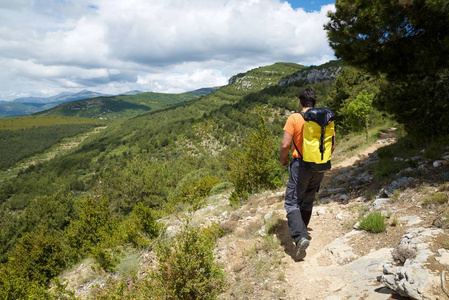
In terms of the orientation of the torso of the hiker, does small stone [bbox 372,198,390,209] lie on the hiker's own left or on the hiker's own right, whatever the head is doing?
on the hiker's own right

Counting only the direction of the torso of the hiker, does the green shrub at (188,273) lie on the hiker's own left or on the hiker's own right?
on the hiker's own left

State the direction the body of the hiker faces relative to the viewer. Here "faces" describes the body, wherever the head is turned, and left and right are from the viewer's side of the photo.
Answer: facing away from the viewer and to the left of the viewer

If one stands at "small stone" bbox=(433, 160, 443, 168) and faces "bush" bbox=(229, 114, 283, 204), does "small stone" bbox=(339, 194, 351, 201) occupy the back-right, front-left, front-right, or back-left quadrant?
front-left

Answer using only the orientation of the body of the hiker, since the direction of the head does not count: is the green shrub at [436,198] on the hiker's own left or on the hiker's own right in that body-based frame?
on the hiker's own right

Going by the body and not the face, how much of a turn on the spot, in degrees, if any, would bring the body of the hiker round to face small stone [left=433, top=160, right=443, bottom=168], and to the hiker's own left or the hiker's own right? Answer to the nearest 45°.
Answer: approximately 90° to the hiker's own right
